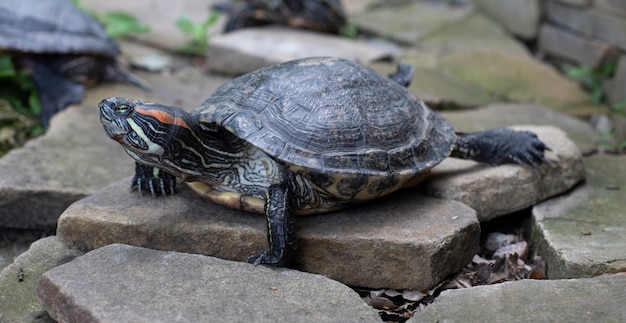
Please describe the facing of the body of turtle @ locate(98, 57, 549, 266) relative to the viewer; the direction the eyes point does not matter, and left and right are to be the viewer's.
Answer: facing the viewer and to the left of the viewer

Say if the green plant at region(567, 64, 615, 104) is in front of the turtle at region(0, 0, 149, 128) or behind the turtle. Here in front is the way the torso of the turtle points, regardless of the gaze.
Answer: behind

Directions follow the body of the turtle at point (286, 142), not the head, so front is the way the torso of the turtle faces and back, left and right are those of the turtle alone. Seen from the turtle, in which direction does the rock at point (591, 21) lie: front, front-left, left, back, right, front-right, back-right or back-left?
back

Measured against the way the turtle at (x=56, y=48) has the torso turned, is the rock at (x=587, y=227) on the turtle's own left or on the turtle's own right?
on the turtle's own left

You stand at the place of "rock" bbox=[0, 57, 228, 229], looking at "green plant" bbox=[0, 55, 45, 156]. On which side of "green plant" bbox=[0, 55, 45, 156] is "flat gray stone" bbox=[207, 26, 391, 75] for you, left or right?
right

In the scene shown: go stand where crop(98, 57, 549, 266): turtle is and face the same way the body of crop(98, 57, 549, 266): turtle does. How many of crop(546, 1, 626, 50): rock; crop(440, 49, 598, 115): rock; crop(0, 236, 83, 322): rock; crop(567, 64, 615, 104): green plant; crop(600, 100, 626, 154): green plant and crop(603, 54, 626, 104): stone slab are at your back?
5

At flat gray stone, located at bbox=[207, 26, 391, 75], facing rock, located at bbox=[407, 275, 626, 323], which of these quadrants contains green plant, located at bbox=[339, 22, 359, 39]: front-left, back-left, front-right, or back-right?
back-left

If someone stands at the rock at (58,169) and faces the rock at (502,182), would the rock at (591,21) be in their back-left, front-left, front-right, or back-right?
front-left

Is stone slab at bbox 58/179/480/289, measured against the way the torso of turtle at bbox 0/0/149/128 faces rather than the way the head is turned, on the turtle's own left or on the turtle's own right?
on the turtle's own left
